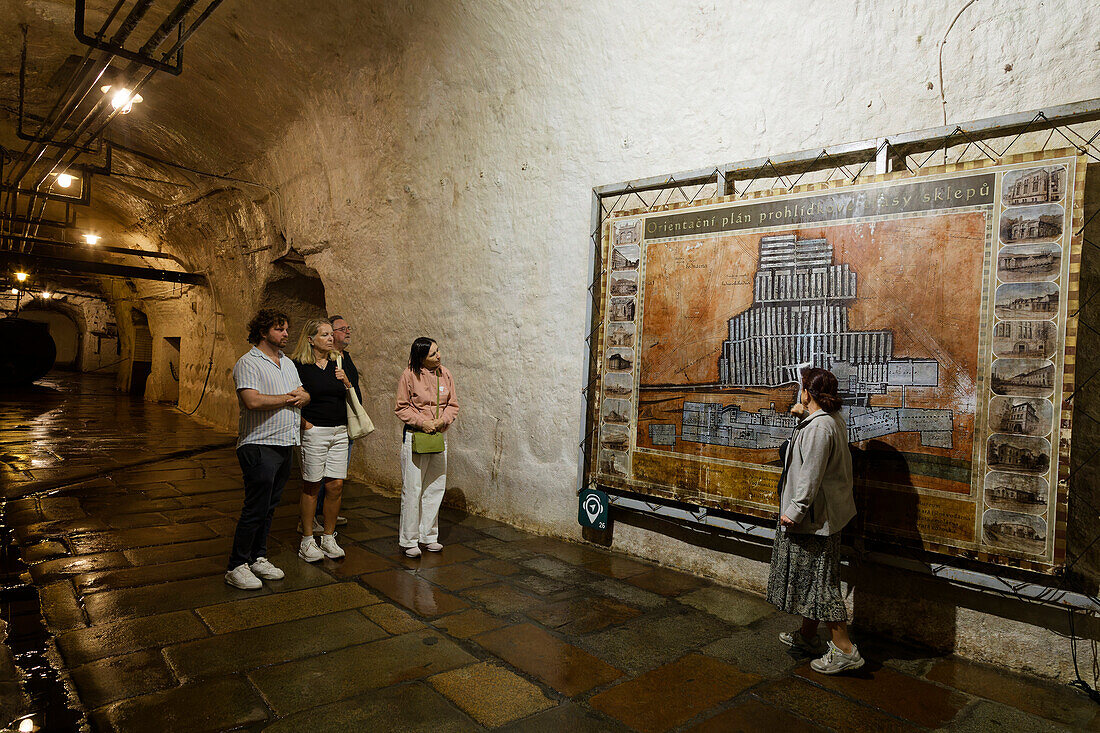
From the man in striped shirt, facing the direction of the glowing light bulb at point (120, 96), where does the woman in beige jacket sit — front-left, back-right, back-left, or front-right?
back-right

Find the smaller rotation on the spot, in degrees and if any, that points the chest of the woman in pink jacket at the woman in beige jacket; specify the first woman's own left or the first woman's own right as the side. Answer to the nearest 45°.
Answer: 0° — they already face them

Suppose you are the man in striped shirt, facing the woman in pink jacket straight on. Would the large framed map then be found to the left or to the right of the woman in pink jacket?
right

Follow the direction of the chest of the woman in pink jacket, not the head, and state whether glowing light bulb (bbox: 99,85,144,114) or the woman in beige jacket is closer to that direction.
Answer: the woman in beige jacket

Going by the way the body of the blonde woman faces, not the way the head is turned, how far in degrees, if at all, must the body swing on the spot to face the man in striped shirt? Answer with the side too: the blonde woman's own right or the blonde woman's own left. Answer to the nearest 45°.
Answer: approximately 90° to the blonde woman's own right

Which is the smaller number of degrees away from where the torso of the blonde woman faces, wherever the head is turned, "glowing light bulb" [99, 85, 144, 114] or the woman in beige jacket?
the woman in beige jacket

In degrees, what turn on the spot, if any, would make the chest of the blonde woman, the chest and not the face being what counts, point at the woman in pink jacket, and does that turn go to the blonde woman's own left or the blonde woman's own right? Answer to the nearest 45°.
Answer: approximately 45° to the blonde woman's own left

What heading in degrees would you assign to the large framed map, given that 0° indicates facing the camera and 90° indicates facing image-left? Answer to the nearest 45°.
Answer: approximately 45°

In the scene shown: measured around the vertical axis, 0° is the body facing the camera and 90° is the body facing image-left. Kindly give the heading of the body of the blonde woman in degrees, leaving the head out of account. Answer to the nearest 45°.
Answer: approximately 315°

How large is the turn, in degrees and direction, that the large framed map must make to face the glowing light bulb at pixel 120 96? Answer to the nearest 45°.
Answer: approximately 45° to its right

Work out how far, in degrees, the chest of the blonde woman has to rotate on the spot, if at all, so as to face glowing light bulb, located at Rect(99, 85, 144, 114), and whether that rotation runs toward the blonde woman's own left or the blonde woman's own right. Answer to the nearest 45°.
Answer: approximately 180°
